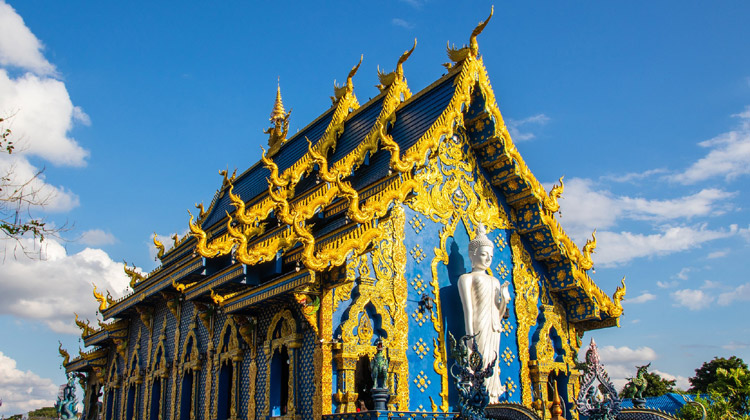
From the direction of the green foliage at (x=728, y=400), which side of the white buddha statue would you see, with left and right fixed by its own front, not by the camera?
left

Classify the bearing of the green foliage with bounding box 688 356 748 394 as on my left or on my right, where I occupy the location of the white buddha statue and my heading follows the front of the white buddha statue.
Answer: on my left
